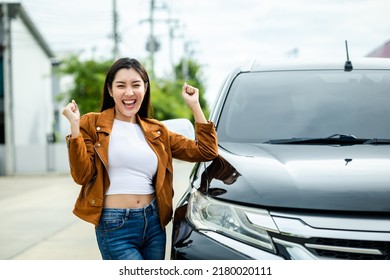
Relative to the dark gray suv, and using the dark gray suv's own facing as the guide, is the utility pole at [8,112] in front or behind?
behind

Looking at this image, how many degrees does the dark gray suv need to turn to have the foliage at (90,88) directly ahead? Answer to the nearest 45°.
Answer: approximately 135° to its right

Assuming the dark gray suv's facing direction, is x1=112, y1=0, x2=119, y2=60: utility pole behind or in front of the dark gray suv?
behind

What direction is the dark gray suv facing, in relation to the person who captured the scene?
facing the viewer

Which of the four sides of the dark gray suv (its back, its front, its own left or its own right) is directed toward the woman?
right

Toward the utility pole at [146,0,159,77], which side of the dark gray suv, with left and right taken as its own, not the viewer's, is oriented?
back

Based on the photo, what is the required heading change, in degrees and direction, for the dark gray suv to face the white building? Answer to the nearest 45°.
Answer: approximately 135° to its right

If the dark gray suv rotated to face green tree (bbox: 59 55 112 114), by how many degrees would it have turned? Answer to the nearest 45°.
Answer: approximately 135° to its right
